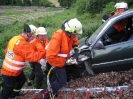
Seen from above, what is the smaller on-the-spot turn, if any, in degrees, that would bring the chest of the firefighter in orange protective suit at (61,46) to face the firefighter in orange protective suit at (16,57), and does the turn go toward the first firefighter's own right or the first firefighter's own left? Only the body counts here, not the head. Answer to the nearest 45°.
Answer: approximately 180°

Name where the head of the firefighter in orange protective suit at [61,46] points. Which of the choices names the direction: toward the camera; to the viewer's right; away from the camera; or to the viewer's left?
to the viewer's right

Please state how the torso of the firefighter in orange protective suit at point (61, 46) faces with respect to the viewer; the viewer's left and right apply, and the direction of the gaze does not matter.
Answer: facing to the right of the viewer
